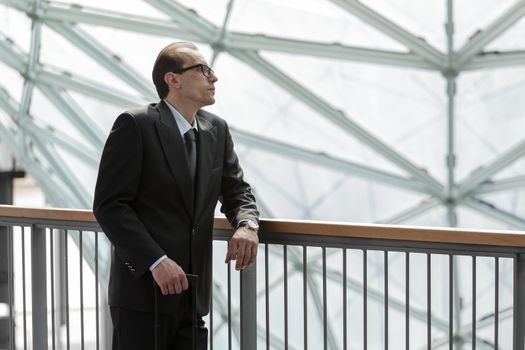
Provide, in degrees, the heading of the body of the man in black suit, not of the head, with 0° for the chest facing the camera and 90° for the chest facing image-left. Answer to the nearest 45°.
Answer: approximately 315°

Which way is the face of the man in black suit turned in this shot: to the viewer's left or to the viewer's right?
to the viewer's right
